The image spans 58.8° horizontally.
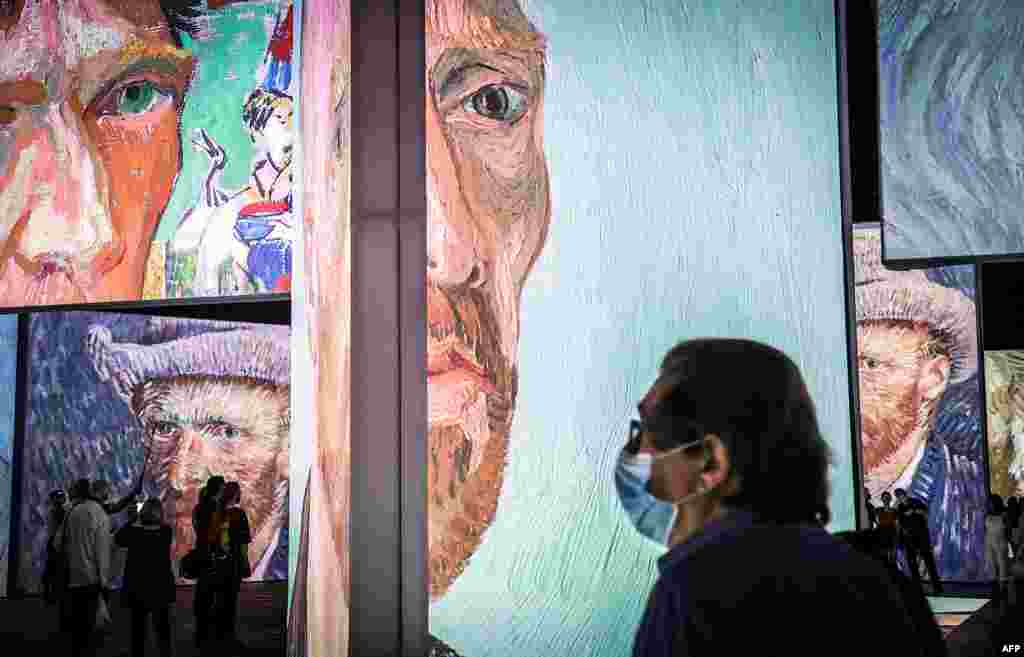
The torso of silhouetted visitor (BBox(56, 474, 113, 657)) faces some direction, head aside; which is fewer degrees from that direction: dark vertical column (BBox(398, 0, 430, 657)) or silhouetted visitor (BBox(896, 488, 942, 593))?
the silhouetted visitor

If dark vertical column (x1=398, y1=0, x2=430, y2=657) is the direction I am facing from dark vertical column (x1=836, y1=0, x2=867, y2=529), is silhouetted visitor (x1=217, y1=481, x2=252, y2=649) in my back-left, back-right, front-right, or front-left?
front-right

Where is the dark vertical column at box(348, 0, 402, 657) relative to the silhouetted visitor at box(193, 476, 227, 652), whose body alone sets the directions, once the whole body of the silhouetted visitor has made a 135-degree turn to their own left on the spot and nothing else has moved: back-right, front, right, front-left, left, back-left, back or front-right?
back-left

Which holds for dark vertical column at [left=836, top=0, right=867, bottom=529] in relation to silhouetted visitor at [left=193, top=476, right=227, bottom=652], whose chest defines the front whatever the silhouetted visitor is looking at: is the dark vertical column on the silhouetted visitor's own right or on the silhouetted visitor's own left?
on the silhouetted visitor's own right

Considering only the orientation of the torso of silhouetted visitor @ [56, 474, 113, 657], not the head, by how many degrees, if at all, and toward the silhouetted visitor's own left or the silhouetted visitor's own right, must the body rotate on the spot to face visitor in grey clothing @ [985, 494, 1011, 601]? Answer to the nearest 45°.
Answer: approximately 45° to the silhouetted visitor's own right

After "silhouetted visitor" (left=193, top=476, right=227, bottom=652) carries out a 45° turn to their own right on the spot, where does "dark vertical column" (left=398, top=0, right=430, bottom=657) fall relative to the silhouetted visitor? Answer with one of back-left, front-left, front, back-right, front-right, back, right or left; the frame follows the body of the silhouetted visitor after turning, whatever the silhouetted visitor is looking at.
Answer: front-right

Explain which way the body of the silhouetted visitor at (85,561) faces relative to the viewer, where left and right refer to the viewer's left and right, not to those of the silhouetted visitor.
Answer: facing away from the viewer and to the right of the viewer

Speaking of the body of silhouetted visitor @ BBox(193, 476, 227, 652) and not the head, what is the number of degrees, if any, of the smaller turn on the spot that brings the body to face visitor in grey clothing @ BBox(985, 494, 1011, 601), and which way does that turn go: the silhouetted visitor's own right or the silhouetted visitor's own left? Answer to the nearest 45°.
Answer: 0° — they already face them

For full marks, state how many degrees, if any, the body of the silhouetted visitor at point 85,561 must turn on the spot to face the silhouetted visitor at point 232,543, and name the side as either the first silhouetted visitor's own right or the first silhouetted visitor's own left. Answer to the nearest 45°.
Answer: approximately 45° to the first silhouetted visitor's own right

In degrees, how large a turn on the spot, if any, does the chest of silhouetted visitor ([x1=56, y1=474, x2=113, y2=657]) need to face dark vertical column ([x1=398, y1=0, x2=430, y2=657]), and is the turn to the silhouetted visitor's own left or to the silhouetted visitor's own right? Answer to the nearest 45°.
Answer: approximately 135° to the silhouetted visitor's own right

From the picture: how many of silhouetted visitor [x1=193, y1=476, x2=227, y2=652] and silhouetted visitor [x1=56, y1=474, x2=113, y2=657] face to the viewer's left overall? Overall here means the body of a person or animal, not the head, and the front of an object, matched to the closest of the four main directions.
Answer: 0

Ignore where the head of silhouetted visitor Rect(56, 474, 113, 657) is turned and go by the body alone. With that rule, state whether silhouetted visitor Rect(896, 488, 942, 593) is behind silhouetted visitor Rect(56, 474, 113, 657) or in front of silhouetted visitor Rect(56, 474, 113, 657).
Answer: in front

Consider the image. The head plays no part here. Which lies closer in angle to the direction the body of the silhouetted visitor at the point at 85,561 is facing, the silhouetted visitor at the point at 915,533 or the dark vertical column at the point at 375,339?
the silhouetted visitor

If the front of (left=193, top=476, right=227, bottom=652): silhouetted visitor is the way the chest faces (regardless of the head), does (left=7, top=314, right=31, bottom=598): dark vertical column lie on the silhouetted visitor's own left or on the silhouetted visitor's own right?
on the silhouetted visitor's own left
